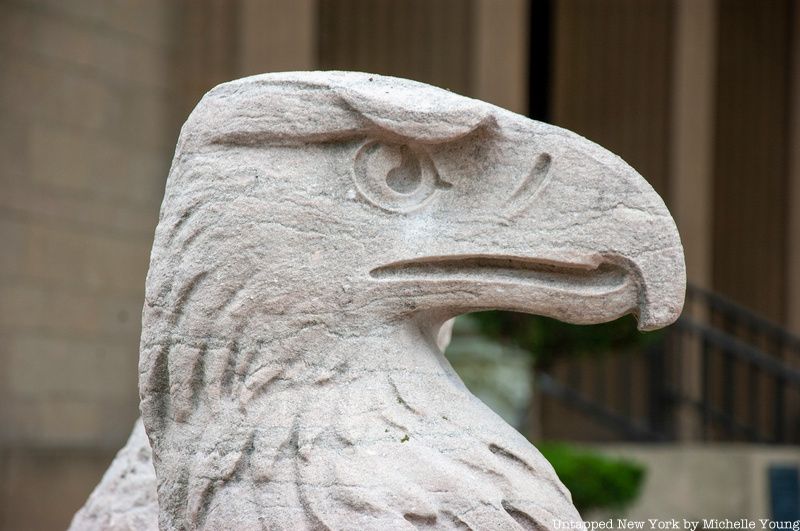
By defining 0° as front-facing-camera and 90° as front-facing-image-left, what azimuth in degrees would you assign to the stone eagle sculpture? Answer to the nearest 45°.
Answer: approximately 270°

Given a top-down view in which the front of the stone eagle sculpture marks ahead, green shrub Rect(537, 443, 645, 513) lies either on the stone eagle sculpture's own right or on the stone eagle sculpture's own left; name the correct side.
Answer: on the stone eagle sculpture's own left
